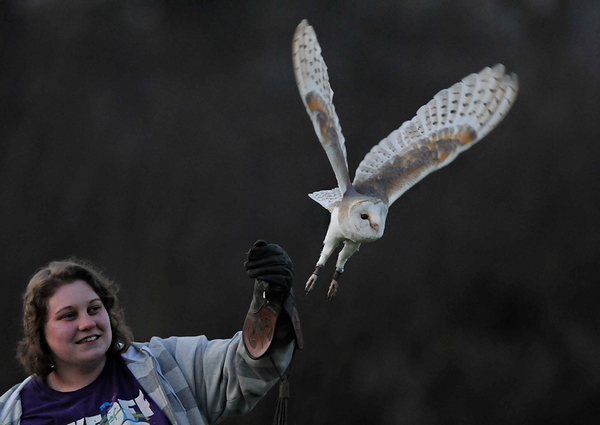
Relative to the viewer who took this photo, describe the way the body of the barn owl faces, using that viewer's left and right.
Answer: facing the viewer and to the right of the viewer

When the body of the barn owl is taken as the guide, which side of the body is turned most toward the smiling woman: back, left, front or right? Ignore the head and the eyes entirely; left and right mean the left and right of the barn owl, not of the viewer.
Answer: right
